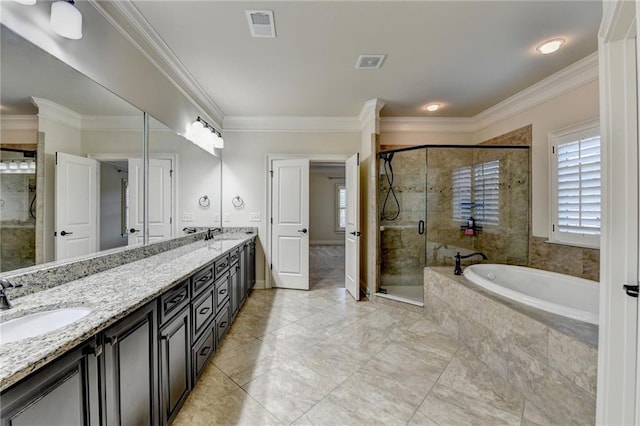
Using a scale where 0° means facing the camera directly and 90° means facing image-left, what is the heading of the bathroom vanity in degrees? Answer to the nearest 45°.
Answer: approximately 315°

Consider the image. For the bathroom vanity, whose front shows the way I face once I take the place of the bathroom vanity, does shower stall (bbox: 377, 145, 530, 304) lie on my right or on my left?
on my left

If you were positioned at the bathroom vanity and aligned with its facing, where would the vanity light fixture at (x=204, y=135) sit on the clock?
The vanity light fixture is roughly at 8 o'clock from the bathroom vanity.

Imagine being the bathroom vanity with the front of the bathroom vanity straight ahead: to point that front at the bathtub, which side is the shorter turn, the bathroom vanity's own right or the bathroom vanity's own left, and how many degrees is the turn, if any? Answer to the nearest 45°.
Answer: approximately 45° to the bathroom vanity's own left

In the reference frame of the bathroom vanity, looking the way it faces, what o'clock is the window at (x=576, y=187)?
The window is roughly at 11 o'clock from the bathroom vanity.

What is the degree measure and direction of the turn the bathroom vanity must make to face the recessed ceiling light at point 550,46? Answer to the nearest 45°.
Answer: approximately 45° to its left

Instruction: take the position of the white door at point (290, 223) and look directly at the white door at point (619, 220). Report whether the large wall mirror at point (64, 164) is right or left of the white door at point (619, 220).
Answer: right

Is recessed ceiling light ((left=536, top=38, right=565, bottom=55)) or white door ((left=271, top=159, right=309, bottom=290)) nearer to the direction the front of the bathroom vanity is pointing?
the recessed ceiling light

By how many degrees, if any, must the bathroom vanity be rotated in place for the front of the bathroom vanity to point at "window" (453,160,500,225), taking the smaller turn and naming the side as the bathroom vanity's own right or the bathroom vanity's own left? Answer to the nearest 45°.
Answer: approximately 45° to the bathroom vanity's own left

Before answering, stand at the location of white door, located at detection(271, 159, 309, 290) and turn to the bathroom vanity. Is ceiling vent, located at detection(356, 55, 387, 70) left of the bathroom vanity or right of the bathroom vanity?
left
